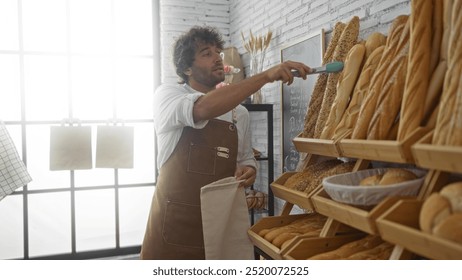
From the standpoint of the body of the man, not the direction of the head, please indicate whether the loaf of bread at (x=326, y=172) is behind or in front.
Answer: in front

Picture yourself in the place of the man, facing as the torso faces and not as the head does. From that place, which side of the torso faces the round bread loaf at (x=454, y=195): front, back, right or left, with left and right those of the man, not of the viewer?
front

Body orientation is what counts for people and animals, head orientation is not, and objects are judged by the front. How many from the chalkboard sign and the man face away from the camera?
0

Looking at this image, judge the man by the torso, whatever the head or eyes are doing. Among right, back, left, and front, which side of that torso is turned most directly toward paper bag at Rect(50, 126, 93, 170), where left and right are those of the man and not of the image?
back

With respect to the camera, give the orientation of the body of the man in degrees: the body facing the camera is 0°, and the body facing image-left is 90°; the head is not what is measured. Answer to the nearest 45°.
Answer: approximately 315°

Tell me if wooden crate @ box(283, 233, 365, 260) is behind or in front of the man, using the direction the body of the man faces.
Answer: in front

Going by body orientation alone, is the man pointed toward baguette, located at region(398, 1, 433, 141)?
yes

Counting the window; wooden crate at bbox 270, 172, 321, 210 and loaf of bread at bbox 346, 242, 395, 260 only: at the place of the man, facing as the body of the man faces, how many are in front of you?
2

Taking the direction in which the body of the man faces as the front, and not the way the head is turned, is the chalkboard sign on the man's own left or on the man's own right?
on the man's own left

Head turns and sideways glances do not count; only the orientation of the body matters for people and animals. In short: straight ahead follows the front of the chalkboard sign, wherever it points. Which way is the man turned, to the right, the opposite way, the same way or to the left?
to the left

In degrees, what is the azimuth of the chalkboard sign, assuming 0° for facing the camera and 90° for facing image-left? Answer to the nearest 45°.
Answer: approximately 45°

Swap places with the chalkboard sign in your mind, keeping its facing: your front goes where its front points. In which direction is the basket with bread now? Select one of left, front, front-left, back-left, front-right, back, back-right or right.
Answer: front-left

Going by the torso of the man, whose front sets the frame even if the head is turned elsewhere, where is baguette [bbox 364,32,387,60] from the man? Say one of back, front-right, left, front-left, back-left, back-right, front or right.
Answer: front

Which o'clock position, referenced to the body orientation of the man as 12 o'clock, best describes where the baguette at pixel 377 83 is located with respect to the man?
The baguette is roughly at 12 o'clock from the man.

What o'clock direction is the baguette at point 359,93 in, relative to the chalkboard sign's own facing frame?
The baguette is roughly at 10 o'clock from the chalkboard sign.

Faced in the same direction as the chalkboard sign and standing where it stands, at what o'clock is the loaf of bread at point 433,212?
The loaf of bread is roughly at 10 o'clock from the chalkboard sign.

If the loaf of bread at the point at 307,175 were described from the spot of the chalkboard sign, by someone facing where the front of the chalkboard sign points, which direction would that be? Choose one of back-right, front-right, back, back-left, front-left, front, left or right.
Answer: front-left

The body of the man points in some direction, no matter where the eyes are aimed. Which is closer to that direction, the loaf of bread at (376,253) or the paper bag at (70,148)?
the loaf of bread
